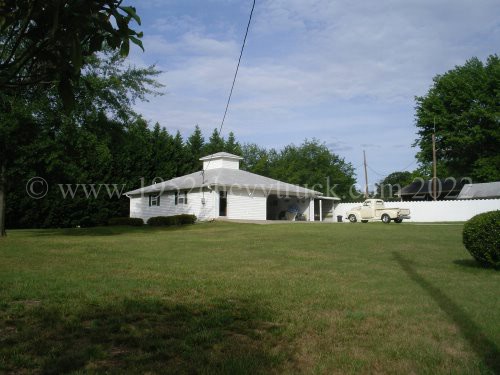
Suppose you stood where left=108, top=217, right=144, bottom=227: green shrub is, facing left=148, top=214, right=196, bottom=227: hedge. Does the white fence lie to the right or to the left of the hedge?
left

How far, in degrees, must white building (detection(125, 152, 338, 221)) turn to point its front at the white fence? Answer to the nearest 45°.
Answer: approximately 45° to its left

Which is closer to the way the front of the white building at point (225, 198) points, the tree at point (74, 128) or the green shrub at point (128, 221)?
the tree

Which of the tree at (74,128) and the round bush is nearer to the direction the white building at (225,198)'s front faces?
the round bush

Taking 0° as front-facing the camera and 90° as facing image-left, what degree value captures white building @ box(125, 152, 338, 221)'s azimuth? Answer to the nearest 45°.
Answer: approximately 315°
